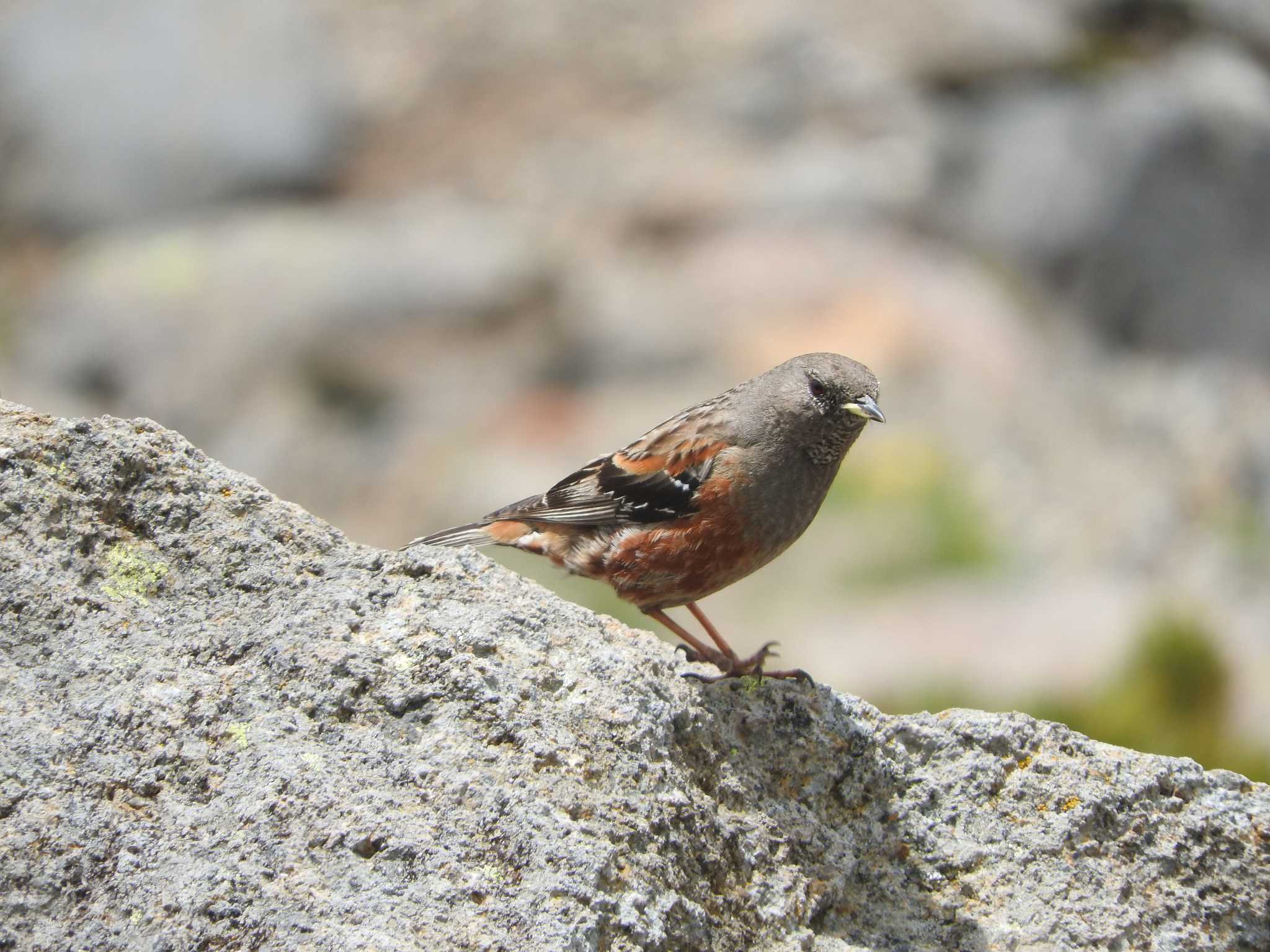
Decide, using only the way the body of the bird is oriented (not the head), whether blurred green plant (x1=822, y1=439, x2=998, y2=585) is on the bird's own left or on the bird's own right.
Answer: on the bird's own left

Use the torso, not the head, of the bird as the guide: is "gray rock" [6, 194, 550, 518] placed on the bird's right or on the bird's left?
on the bird's left

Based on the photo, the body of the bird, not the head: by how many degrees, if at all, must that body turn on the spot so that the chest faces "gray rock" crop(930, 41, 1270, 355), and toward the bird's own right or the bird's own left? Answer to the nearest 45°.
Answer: approximately 45° to the bird's own left

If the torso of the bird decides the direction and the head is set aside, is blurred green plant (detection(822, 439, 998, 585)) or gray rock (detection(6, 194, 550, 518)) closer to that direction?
the blurred green plant

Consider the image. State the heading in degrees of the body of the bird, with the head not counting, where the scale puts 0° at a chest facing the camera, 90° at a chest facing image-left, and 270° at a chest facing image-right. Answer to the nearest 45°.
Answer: approximately 270°
